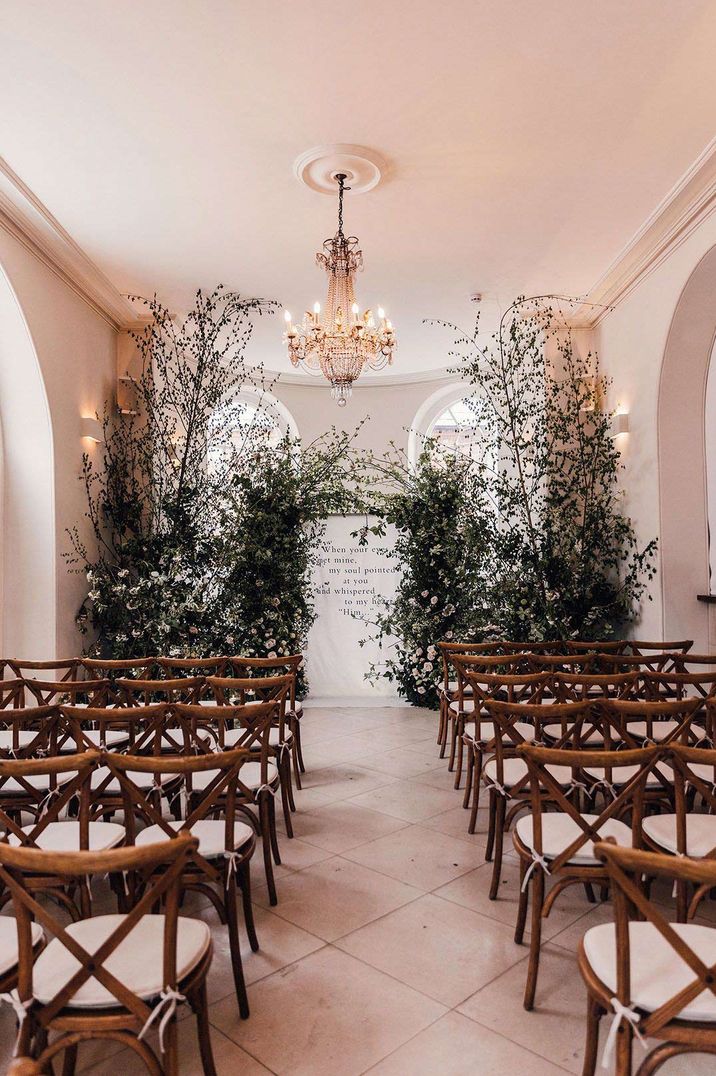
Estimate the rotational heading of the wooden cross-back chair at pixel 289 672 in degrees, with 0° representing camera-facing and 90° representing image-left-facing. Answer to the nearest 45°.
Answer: approximately 180°

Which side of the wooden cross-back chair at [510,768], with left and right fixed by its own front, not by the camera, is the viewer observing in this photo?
back

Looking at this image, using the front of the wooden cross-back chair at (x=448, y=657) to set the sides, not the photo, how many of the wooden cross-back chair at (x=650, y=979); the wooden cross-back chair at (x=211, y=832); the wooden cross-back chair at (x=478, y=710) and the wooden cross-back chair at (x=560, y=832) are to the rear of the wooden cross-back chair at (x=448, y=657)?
4

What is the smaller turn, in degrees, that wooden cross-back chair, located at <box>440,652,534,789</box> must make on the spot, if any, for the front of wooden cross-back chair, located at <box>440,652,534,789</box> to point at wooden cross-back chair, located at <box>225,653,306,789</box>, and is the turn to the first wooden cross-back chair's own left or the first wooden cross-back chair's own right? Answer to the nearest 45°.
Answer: approximately 90° to the first wooden cross-back chair's own left

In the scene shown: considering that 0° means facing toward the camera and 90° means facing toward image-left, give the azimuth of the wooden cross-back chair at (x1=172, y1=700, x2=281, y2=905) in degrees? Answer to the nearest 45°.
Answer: approximately 180°

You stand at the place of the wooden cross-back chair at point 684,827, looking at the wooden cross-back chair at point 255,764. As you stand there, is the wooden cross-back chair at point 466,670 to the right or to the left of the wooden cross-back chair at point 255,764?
right

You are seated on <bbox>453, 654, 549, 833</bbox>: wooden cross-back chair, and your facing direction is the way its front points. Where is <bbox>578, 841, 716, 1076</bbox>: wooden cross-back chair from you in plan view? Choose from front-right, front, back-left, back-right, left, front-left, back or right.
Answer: back

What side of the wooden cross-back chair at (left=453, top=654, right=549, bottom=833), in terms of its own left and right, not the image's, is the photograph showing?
back

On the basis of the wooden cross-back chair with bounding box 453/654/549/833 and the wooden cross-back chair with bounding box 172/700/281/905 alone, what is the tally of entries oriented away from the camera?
2

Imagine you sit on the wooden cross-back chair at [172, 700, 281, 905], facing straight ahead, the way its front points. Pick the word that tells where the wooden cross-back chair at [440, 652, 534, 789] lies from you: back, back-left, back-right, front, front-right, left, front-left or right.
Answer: front-right

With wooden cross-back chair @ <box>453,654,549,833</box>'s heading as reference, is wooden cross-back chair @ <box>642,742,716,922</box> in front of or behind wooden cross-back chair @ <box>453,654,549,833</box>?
behind

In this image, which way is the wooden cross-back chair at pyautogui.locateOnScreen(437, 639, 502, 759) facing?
away from the camera

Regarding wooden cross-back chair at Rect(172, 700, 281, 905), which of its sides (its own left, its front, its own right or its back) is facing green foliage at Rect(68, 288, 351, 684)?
front
